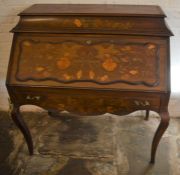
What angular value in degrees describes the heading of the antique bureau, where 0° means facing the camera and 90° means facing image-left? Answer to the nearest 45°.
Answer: approximately 0°
